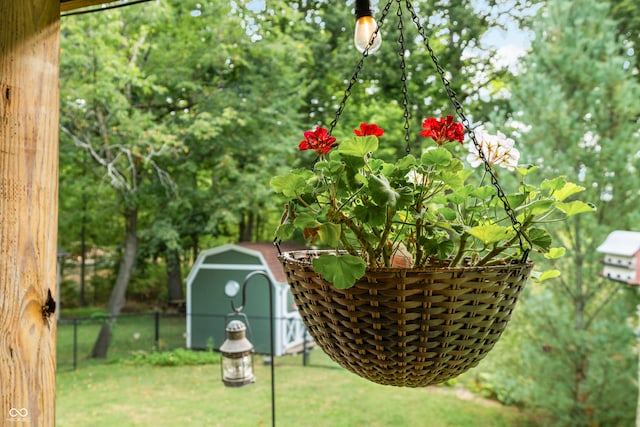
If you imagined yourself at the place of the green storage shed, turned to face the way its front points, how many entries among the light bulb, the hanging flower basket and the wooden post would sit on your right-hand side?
3

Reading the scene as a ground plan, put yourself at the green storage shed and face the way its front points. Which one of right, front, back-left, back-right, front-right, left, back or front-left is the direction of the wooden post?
right

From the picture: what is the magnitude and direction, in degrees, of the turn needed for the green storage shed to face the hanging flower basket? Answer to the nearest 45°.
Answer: approximately 90° to its right

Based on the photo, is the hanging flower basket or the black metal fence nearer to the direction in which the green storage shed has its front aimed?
the hanging flower basket

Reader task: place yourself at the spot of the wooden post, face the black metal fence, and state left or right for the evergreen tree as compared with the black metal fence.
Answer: right

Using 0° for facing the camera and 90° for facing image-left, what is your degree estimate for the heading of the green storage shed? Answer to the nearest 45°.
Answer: approximately 270°

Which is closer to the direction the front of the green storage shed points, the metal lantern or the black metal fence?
the metal lantern

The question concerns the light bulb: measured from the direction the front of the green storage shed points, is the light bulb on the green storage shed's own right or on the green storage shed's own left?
on the green storage shed's own right

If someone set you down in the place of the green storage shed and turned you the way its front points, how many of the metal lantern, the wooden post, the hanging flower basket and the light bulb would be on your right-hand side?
4
